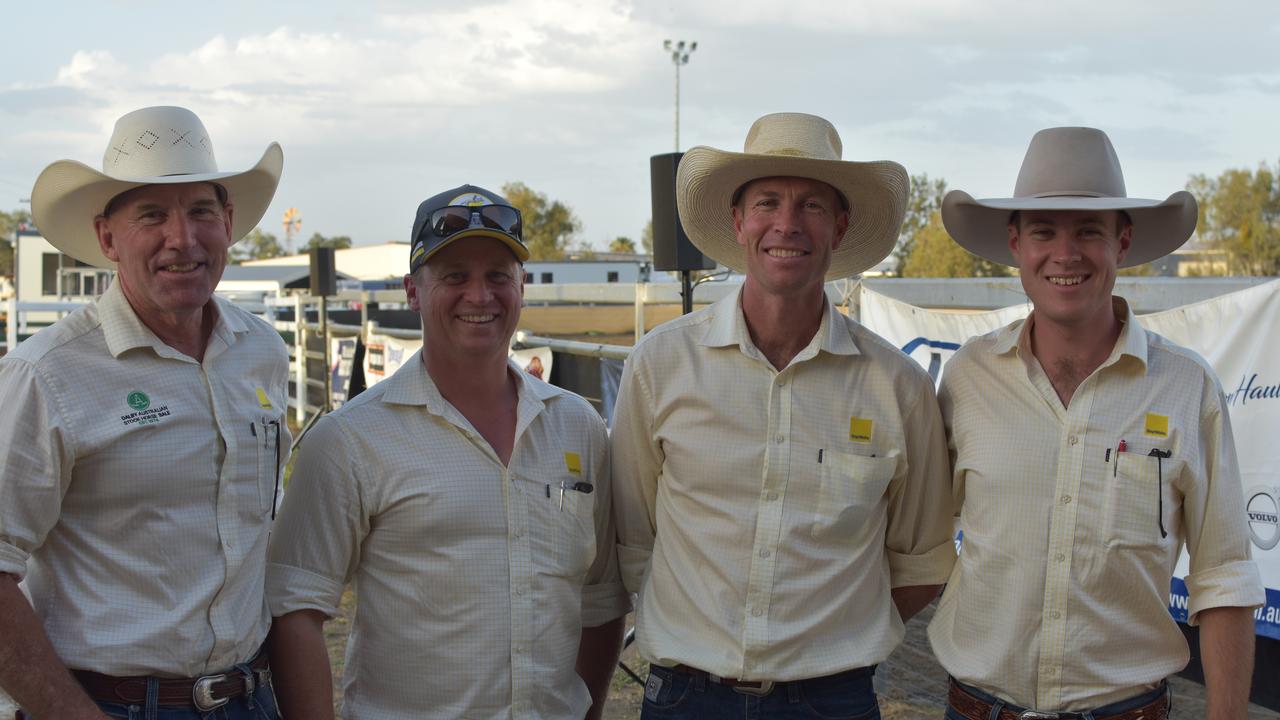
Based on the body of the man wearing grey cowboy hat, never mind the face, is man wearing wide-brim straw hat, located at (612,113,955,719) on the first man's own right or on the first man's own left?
on the first man's own right

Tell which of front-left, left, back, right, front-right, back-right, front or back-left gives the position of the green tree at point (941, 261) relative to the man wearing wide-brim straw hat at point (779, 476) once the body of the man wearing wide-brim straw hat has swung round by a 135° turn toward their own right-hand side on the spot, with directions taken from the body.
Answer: front-right

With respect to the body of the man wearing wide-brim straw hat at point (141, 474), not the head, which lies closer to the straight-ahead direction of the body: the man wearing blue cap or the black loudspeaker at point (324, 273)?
the man wearing blue cap

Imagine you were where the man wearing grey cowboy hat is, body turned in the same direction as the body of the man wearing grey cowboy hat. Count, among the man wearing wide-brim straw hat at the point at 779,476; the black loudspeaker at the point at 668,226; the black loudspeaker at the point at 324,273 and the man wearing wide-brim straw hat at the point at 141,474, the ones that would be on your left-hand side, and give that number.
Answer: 0

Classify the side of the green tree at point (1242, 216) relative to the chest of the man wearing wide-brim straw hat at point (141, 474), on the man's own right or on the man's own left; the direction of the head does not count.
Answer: on the man's own left

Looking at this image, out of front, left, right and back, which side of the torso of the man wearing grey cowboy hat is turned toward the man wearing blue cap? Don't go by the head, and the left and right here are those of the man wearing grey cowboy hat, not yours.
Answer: right

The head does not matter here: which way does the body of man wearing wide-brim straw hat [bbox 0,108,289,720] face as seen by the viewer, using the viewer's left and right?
facing the viewer and to the right of the viewer

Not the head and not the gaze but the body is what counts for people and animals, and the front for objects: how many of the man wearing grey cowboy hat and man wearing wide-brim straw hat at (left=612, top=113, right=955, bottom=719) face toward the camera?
2

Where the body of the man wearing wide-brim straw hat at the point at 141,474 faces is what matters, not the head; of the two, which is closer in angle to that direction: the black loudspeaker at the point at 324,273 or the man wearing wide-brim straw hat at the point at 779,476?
the man wearing wide-brim straw hat

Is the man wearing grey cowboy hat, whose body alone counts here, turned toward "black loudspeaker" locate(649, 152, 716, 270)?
no

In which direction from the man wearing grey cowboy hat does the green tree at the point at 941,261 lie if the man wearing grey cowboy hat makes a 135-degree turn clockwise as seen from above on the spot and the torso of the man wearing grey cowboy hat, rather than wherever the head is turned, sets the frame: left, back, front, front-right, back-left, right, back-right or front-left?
front-right

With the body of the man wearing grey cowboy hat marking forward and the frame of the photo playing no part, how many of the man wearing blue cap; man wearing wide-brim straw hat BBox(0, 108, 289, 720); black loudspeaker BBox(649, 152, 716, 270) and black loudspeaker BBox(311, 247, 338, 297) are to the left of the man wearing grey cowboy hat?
0

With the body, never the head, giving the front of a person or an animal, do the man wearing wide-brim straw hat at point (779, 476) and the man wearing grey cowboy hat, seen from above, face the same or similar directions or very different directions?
same or similar directions

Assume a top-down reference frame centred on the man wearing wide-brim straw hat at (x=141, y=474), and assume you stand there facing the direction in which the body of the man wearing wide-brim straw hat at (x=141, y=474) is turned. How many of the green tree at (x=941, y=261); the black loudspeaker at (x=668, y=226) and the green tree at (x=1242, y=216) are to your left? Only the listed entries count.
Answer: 3

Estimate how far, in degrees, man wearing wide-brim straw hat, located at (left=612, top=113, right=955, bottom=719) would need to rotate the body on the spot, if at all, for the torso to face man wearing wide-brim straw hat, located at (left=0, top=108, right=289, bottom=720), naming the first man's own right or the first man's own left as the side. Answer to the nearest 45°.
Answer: approximately 90° to the first man's own right

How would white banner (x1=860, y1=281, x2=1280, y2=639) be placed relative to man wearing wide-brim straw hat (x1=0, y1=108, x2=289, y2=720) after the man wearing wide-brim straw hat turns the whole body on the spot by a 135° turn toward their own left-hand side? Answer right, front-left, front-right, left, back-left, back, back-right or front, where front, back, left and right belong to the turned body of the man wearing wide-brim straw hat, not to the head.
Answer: right

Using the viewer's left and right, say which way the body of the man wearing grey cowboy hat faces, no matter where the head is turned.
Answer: facing the viewer
